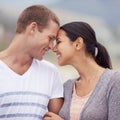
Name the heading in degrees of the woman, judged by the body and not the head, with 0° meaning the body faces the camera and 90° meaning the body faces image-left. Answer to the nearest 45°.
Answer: approximately 45°

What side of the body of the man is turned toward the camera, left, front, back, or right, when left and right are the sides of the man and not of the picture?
front

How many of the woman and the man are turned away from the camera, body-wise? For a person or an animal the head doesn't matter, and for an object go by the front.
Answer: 0
